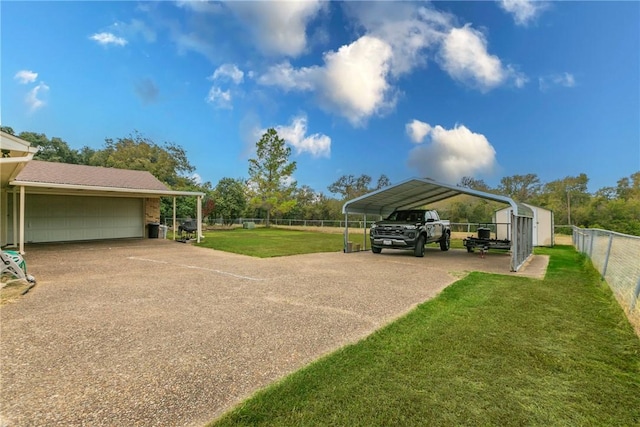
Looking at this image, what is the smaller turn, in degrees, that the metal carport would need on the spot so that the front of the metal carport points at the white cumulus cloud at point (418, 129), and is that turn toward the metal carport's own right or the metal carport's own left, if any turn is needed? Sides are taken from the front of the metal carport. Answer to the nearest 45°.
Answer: approximately 135° to the metal carport's own right

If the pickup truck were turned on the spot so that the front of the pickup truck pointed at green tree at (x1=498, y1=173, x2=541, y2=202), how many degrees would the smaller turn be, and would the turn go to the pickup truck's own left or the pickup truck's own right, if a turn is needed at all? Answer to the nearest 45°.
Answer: approximately 135° to the pickup truck's own right

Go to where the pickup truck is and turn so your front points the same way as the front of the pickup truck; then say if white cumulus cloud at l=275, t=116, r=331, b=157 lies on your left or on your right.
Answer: on your right

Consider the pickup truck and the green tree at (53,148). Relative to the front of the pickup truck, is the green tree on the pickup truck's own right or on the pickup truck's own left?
on the pickup truck's own right

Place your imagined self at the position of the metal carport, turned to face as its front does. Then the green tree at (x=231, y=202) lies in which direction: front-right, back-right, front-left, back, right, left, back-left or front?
right

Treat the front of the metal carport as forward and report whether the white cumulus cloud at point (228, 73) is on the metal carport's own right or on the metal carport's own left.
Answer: on the metal carport's own right

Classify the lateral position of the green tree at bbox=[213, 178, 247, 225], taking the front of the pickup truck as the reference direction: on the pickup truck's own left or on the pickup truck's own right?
on the pickup truck's own right

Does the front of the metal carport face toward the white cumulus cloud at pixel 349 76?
no

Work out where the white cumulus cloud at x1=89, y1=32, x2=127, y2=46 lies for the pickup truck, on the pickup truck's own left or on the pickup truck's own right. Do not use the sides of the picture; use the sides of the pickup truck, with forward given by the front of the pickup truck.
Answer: on the pickup truck's own right

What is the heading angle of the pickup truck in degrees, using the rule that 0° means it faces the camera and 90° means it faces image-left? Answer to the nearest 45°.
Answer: approximately 45°

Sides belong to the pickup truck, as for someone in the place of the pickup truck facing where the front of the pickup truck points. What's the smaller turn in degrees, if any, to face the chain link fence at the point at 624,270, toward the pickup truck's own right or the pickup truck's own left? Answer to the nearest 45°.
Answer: approximately 90° to the pickup truck's own left

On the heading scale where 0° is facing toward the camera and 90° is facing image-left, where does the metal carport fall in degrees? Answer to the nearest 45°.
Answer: approximately 45°

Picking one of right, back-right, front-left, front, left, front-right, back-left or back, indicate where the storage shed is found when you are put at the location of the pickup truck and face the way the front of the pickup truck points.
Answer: back

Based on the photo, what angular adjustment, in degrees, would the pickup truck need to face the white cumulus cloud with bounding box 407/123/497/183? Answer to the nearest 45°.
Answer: approximately 135° to its right
